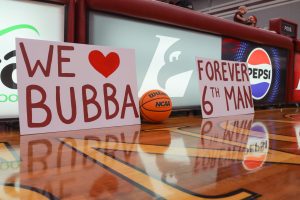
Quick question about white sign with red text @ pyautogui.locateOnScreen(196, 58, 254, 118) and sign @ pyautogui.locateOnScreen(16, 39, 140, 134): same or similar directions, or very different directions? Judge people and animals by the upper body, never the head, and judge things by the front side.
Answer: same or similar directions

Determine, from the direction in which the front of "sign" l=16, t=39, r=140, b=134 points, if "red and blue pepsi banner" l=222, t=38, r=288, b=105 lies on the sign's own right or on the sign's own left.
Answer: on the sign's own left

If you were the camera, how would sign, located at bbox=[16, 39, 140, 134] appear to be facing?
facing the viewer and to the right of the viewer

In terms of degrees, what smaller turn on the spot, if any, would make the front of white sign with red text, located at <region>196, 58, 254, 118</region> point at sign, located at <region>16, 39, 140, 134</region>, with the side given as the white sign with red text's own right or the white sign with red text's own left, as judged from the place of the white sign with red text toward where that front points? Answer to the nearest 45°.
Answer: approximately 90° to the white sign with red text's own right

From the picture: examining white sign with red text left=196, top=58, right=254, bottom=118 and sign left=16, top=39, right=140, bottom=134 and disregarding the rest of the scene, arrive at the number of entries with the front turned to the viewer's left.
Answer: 0

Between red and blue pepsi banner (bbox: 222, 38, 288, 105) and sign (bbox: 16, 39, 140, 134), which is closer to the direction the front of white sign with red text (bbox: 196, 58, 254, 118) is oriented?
the sign

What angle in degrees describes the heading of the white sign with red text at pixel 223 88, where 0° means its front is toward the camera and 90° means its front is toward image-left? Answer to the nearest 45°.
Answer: approximately 315°
